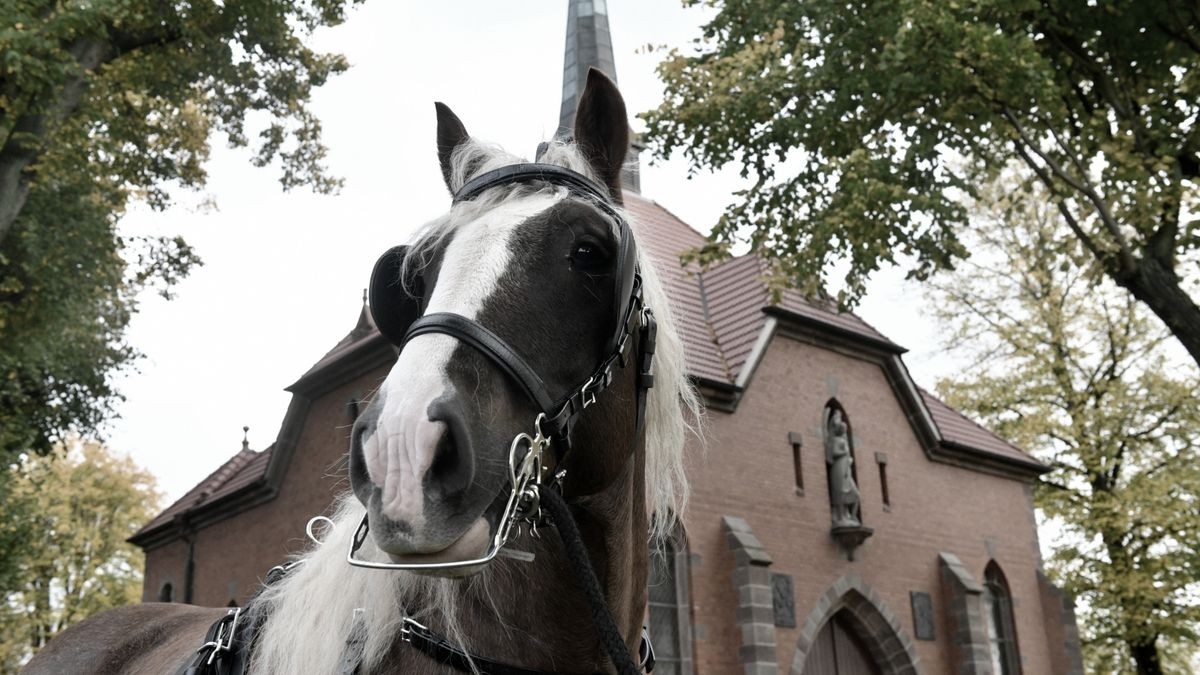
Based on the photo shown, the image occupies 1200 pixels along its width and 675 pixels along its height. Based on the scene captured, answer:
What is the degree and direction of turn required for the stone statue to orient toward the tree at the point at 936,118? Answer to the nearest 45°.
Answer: approximately 45° to its right

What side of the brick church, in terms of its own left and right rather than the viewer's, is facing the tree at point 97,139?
right

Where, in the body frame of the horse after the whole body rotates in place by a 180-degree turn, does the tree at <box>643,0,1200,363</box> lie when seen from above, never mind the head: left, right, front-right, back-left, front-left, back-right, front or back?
right

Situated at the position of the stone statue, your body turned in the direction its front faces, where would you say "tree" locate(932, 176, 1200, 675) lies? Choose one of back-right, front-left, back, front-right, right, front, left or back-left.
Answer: left

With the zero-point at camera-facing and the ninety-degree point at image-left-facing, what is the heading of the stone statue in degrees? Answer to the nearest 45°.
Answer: approximately 315°

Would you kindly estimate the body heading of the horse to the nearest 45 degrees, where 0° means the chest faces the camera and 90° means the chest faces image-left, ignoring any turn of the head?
approximately 315°

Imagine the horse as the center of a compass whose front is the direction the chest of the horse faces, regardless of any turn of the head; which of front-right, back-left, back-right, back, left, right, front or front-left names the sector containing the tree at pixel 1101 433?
left

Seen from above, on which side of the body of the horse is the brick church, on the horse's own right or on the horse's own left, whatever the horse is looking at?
on the horse's own left

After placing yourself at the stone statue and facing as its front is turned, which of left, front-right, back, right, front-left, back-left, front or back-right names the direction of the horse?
front-right

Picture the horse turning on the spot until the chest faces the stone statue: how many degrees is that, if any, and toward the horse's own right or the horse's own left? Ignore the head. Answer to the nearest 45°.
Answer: approximately 90° to the horse's own left
